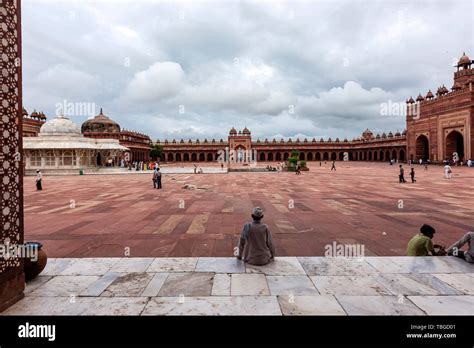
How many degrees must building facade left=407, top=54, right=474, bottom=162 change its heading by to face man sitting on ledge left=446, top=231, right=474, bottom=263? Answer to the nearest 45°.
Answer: approximately 45° to its left

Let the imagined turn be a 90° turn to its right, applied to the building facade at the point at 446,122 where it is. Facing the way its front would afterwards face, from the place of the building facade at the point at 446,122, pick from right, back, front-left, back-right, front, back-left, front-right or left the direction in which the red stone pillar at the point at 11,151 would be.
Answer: back-left

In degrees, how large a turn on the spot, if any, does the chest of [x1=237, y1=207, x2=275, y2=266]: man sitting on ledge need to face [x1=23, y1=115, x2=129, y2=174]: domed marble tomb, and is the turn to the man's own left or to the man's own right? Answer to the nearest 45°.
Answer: approximately 45° to the man's own left

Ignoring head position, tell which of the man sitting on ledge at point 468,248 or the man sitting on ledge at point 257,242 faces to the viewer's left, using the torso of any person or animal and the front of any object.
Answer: the man sitting on ledge at point 468,248

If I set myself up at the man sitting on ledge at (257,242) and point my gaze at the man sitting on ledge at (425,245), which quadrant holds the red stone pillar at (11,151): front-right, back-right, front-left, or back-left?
back-right

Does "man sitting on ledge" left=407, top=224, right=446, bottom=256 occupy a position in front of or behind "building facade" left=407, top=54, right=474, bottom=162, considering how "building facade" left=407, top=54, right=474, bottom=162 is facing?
in front

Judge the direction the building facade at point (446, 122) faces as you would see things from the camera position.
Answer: facing the viewer and to the left of the viewer

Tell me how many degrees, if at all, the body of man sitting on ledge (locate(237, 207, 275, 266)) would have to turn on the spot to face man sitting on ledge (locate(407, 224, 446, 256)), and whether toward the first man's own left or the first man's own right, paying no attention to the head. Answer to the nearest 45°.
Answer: approximately 90° to the first man's own right

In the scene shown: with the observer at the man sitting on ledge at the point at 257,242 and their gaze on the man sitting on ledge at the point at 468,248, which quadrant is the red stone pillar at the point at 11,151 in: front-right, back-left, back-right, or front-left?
back-right

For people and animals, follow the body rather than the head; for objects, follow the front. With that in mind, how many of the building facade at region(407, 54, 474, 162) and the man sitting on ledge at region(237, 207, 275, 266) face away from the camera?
1

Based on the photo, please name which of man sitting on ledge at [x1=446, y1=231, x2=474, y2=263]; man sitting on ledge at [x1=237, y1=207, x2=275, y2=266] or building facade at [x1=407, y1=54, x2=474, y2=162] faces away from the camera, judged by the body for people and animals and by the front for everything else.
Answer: man sitting on ledge at [x1=237, y1=207, x2=275, y2=266]

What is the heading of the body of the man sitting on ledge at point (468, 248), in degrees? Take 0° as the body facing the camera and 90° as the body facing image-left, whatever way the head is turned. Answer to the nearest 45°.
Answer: approximately 90°

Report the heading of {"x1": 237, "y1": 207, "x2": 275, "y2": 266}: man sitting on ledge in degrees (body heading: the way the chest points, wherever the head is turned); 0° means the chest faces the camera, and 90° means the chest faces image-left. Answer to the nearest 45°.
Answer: approximately 180°

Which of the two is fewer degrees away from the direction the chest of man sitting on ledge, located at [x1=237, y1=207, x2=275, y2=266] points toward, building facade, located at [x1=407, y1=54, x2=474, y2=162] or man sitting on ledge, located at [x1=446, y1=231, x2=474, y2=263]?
the building facade

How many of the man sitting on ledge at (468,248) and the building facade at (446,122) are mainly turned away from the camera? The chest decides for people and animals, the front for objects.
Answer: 0

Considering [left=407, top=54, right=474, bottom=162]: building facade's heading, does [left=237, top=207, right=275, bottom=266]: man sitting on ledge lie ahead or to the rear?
ahead

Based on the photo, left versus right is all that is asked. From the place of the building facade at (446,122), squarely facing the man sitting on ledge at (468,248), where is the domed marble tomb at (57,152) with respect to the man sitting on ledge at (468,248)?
right
